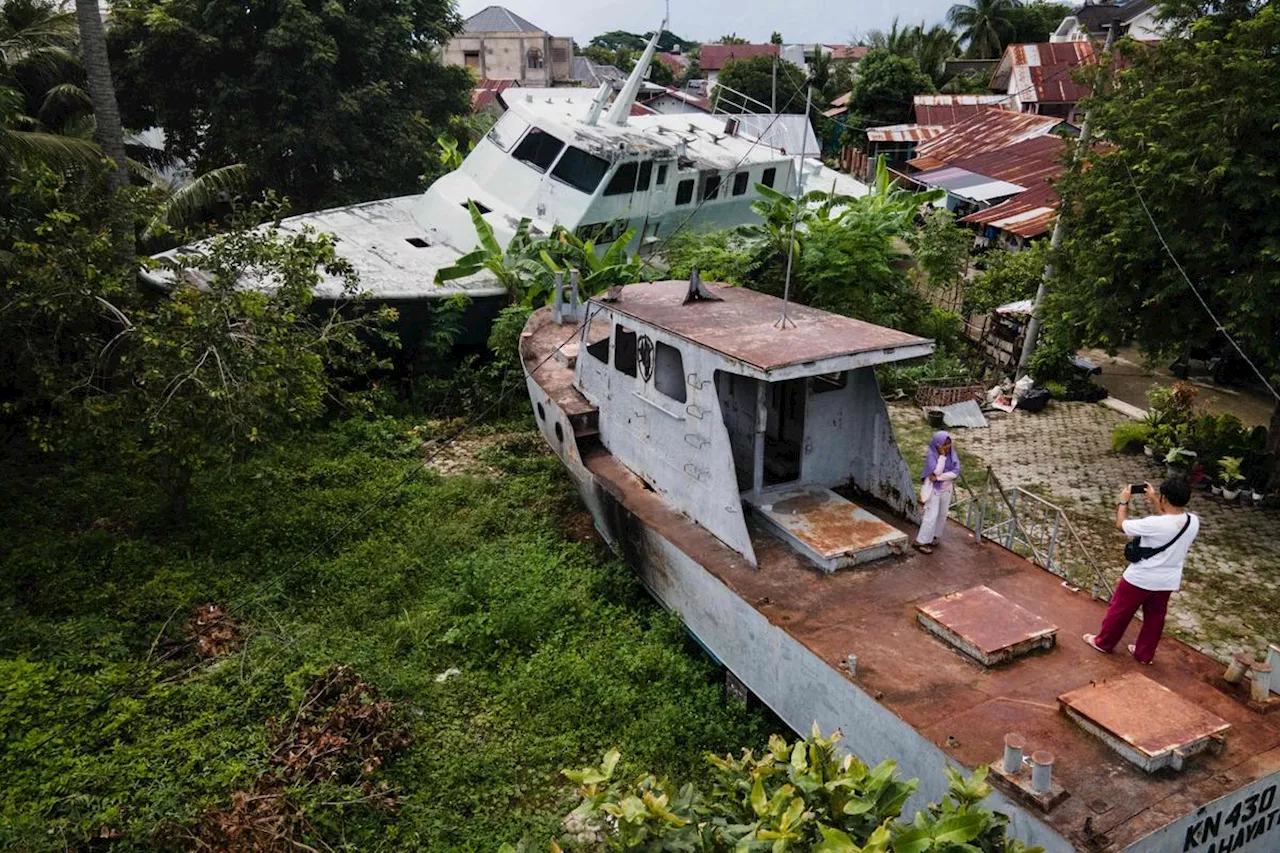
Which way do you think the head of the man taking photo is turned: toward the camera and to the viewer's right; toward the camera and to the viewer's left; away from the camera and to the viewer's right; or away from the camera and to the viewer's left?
away from the camera and to the viewer's left

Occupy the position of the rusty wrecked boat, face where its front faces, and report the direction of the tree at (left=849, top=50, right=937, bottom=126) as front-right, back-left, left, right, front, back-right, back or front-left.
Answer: front-right

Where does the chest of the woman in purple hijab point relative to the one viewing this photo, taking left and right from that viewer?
facing the viewer and to the right of the viewer

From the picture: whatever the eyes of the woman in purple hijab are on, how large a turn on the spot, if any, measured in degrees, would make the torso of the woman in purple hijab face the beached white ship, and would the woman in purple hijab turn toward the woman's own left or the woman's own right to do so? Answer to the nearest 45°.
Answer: approximately 180°

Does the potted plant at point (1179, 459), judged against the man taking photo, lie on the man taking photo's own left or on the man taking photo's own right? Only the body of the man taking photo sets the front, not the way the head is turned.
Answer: on the man taking photo's own right

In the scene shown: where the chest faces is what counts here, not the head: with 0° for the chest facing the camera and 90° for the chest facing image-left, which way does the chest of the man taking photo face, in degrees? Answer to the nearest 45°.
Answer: approximately 135°

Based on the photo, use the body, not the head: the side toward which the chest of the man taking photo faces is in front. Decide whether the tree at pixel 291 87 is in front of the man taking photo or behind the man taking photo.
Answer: in front

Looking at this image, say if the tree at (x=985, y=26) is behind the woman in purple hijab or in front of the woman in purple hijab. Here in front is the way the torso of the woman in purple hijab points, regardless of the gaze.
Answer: behind

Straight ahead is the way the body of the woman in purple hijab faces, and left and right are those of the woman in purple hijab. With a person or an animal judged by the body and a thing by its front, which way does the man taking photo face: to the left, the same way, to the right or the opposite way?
the opposite way

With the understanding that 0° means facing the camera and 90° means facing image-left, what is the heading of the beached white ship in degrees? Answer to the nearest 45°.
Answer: approximately 45°

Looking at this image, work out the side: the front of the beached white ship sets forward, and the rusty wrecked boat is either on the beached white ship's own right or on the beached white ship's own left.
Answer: on the beached white ship's own left

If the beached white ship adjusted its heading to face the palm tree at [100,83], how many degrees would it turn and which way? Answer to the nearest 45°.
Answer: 0° — it already faces it

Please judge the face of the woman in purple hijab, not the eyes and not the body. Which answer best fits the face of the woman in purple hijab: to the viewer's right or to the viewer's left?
to the viewer's right

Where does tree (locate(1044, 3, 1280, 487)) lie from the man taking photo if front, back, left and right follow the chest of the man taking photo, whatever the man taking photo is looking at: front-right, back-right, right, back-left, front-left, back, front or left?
front-right

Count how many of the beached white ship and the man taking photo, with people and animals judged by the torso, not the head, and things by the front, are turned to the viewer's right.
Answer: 0
